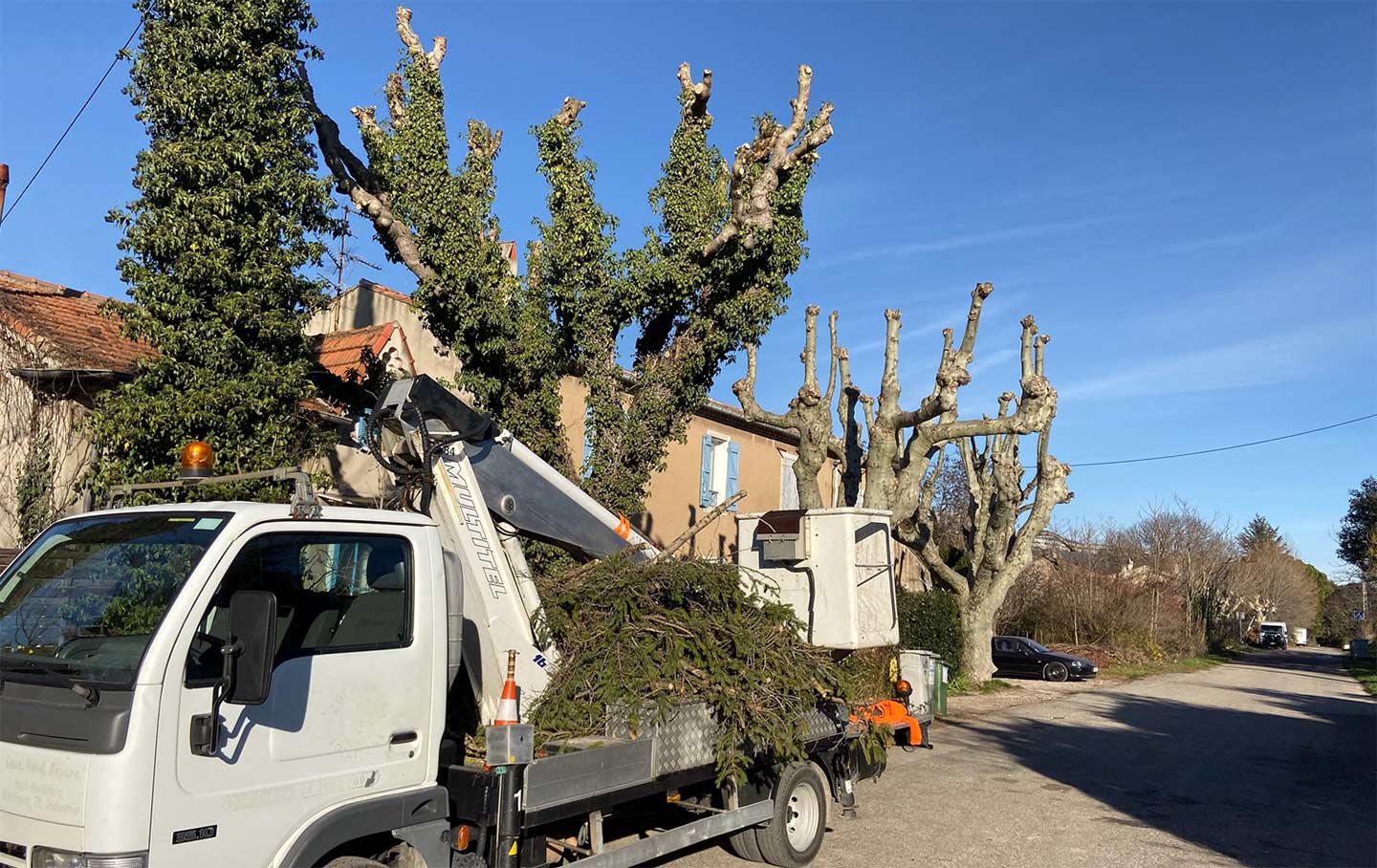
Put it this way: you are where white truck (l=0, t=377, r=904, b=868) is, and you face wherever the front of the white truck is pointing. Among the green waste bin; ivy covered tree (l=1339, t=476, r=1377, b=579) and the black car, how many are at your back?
3

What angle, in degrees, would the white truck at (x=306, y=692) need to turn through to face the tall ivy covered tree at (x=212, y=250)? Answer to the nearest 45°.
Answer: approximately 135° to its right

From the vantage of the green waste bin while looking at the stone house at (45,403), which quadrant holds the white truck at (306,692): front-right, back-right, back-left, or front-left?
front-left

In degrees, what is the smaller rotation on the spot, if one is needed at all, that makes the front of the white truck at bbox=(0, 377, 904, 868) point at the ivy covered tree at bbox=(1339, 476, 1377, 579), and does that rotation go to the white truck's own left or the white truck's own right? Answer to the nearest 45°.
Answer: approximately 180°

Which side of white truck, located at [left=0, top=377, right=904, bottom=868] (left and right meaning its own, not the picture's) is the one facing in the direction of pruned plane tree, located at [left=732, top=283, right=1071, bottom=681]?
back

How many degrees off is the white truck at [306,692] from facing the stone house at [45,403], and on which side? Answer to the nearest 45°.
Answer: approximately 90° to its right

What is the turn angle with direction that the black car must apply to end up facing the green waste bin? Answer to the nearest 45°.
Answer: approximately 45° to its right

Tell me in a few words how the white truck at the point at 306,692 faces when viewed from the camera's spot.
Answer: facing the viewer and to the left of the viewer

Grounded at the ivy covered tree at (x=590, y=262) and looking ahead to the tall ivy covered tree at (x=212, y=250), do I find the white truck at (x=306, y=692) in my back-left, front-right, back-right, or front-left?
front-left

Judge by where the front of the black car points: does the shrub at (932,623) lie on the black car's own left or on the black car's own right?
on the black car's own right

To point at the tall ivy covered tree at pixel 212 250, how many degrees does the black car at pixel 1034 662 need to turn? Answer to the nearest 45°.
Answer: approximately 45° to its right

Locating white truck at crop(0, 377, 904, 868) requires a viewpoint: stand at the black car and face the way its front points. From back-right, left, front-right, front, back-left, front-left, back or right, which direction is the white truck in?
front-right

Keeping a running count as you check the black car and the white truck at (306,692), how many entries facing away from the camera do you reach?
0

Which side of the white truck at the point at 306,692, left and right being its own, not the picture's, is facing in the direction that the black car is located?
back
